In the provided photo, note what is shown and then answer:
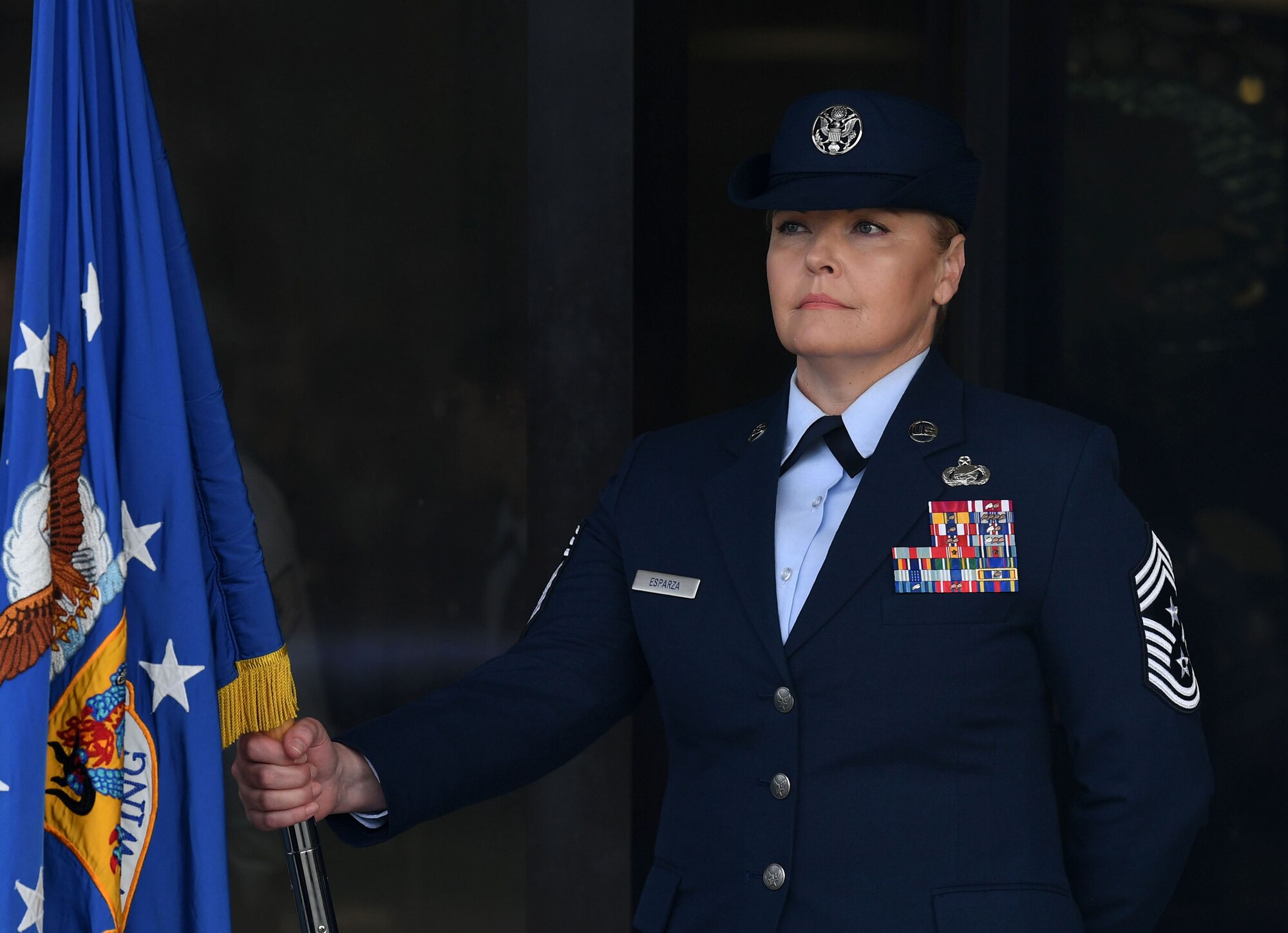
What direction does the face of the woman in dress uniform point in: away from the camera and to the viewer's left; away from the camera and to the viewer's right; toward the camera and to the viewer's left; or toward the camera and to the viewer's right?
toward the camera and to the viewer's left

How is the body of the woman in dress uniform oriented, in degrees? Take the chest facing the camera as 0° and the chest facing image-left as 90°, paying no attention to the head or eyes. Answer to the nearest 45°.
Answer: approximately 45°
